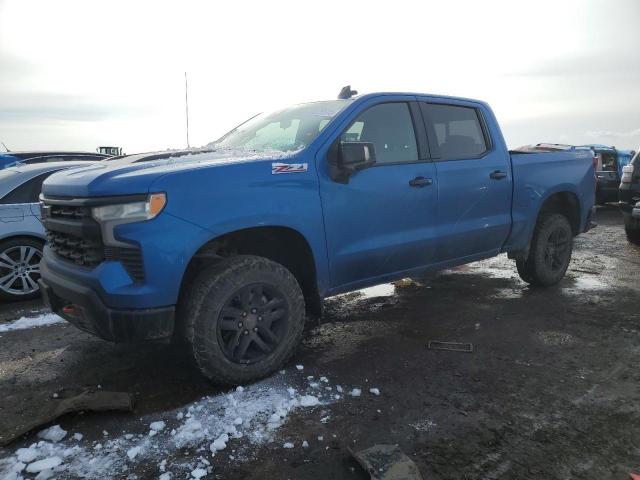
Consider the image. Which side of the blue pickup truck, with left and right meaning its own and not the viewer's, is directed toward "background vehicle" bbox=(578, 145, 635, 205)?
back

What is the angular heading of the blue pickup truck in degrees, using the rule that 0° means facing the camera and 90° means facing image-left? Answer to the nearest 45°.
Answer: approximately 45°

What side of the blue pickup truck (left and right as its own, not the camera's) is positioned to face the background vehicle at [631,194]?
back
